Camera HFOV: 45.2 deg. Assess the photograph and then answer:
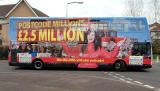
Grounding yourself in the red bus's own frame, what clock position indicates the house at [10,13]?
The house is roughly at 8 o'clock from the red bus.

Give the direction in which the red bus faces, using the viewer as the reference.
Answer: facing to the right of the viewer
